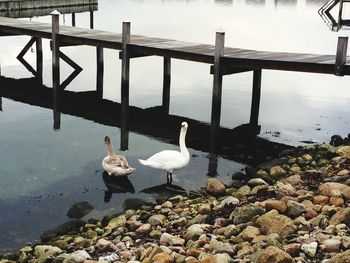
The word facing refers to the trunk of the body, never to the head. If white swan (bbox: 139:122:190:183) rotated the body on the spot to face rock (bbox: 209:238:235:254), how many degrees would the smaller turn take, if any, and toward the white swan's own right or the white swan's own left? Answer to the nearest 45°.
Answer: approximately 90° to the white swan's own right

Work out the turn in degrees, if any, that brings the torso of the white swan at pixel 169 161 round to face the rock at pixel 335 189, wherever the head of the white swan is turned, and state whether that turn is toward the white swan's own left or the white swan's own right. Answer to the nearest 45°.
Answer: approximately 45° to the white swan's own right

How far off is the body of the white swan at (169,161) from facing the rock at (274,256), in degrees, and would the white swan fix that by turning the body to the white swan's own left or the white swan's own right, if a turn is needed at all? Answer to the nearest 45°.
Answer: approximately 90° to the white swan's own right

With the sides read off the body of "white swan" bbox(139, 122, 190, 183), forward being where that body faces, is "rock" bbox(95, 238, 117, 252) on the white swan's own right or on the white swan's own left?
on the white swan's own right

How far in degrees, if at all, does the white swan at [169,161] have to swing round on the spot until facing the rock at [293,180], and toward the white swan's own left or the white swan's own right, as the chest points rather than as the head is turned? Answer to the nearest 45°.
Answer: approximately 45° to the white swan's own right

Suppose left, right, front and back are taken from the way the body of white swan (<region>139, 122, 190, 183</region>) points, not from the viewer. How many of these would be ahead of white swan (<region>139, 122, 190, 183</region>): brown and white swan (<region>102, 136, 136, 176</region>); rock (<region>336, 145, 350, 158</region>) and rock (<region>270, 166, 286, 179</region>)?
2

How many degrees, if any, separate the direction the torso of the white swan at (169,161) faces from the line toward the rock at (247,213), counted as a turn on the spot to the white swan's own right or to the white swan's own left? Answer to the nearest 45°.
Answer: approximately 90° to the white swan's own right

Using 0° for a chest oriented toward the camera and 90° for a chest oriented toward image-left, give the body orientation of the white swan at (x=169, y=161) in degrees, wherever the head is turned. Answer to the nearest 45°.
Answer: approximately 270°

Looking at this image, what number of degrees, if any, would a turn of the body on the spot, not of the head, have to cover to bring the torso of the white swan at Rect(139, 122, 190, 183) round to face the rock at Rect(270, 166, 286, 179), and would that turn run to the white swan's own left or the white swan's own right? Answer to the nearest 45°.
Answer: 0° — it already faces it

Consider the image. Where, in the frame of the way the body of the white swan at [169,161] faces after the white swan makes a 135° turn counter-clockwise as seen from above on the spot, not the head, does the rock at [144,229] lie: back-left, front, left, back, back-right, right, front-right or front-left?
back-left

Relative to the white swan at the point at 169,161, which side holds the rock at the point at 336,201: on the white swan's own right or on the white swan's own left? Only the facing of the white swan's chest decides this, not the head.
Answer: on the white swan's own right

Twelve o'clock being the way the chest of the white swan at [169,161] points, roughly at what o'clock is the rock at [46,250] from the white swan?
The rock is roughly at 4 o'clock from the white swan.

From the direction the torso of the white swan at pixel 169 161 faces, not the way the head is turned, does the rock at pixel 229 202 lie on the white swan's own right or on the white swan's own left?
on the white swan's own right

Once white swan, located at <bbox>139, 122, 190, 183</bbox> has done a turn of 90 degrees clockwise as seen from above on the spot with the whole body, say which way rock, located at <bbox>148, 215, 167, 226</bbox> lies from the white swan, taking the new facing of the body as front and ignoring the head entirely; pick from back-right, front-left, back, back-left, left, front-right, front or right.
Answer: front

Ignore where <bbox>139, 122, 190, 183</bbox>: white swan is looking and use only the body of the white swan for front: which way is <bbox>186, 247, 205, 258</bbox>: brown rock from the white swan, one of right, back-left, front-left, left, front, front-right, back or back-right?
right
